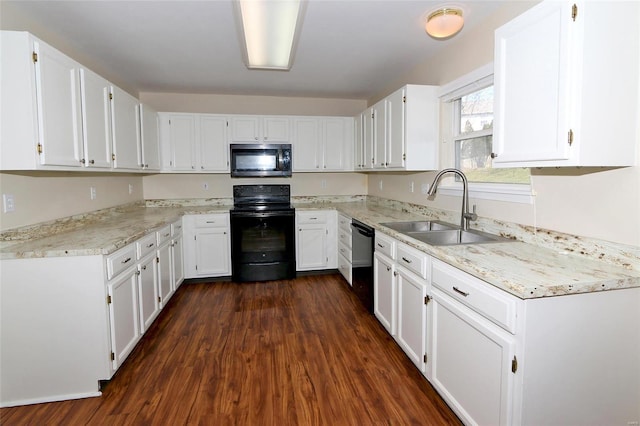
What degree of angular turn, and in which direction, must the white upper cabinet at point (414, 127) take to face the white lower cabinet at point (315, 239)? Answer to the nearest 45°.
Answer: approximately 45° to its right

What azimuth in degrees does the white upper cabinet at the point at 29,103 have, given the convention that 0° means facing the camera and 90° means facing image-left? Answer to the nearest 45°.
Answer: approximately 315°

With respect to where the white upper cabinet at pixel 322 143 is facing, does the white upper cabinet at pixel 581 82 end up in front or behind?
in front

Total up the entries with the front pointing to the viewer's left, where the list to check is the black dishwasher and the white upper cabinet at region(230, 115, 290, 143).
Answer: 1

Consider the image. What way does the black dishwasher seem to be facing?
to the viewer's left

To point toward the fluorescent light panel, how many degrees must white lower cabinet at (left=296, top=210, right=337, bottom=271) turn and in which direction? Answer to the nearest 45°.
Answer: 0° — it already faces it

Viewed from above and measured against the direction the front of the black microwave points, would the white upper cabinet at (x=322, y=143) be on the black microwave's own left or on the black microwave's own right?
on the black microwave's own left
